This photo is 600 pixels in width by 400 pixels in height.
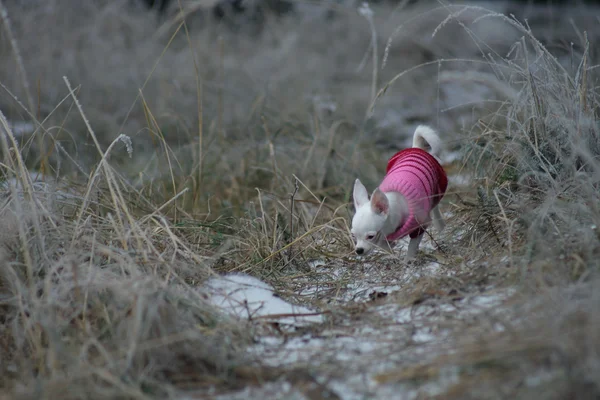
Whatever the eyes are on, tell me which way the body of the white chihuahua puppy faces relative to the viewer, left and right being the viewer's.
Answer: facing the viewer and to the left of the viewer
